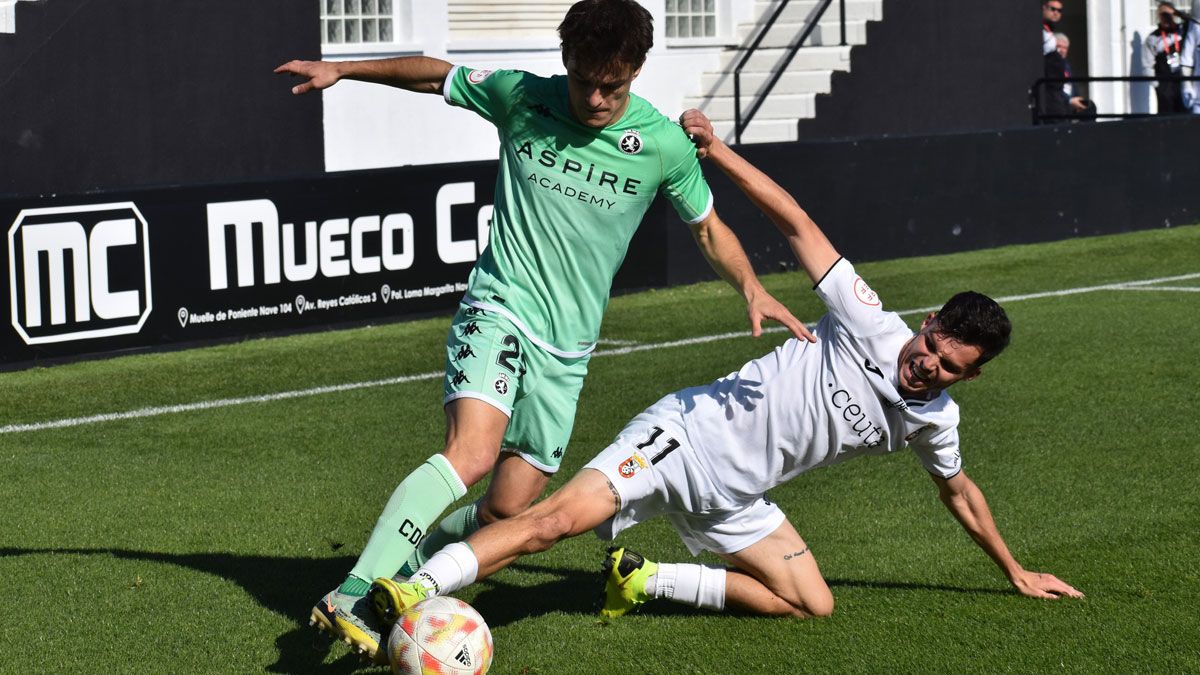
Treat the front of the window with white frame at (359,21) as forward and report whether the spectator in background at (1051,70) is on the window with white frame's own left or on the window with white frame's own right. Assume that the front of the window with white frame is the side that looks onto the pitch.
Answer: on the window with white frame's own left

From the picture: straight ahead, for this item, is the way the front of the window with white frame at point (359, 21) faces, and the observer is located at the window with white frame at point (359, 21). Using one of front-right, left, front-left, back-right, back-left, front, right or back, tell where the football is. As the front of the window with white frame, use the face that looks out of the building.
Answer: front

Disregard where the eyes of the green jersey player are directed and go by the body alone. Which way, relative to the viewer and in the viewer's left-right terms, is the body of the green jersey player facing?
facing the viewer

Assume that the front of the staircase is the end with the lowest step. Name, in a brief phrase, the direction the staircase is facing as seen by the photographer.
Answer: facing the viewer and to the left of the viewer

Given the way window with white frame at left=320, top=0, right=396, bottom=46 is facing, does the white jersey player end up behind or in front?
in front

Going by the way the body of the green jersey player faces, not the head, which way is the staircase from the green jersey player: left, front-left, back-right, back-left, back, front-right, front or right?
back

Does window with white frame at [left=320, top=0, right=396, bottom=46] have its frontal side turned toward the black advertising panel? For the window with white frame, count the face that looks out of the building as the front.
yes

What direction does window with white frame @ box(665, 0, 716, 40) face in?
toward the camera

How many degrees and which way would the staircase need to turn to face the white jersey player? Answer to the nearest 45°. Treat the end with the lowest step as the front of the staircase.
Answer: approximately 45° to its left
